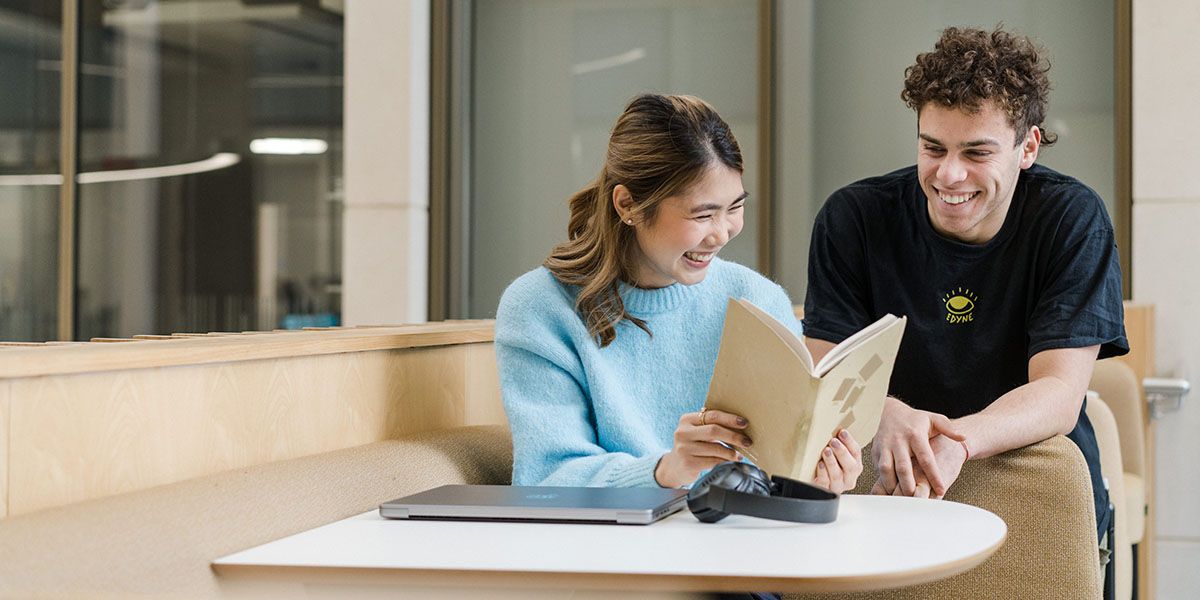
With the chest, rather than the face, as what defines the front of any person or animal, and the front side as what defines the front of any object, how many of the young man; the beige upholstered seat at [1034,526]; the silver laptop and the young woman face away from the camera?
1

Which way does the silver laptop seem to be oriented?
away from the camera

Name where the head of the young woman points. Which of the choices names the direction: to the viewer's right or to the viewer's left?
to the viewer's right

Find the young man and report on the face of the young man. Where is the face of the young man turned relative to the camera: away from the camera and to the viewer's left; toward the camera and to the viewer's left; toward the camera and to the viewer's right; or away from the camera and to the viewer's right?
toward the camera and to the viewer's left

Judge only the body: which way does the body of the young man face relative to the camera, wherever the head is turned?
toward the camera

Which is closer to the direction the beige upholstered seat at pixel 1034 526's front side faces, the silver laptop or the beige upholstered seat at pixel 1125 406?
the silver laptop

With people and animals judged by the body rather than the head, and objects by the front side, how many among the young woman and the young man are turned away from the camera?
0

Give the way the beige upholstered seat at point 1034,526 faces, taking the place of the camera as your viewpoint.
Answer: facing the viewer and to the left of the viewer

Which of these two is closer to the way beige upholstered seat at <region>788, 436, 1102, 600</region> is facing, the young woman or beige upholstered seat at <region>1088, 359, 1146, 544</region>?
the young woman

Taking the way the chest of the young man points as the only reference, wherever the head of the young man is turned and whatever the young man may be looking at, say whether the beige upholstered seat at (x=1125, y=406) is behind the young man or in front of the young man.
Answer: behind

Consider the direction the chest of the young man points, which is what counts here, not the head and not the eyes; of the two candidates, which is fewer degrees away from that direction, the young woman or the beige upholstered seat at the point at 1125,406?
the young woman

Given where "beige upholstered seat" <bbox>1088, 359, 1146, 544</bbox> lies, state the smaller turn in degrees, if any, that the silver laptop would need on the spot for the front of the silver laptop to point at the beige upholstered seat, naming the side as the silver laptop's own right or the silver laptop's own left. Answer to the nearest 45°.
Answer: approximately 45° to the silver laptop's own right

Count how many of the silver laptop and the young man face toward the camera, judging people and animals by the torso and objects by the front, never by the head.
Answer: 1
